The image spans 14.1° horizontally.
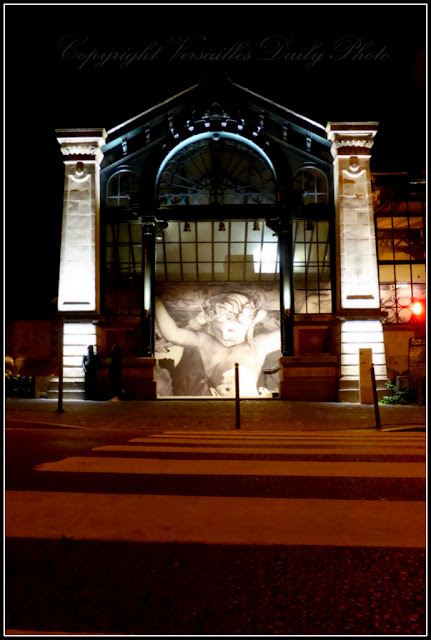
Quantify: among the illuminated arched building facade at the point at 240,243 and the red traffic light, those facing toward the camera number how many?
2

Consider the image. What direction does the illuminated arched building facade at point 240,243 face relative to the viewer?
toward the camera

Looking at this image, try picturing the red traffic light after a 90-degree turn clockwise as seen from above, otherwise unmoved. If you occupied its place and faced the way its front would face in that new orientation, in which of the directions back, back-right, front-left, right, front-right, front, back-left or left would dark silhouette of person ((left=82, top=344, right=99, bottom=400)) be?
front-left

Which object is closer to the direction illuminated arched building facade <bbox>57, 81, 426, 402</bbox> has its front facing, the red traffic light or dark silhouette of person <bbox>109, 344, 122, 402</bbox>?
the dark silhouette of person

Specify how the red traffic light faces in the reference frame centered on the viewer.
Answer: facing the viewer

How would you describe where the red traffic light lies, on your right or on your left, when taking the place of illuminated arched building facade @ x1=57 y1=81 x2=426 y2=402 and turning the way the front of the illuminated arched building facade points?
on your left

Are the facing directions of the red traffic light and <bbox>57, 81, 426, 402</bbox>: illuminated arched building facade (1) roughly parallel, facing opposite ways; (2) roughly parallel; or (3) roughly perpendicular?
roughly parallel
